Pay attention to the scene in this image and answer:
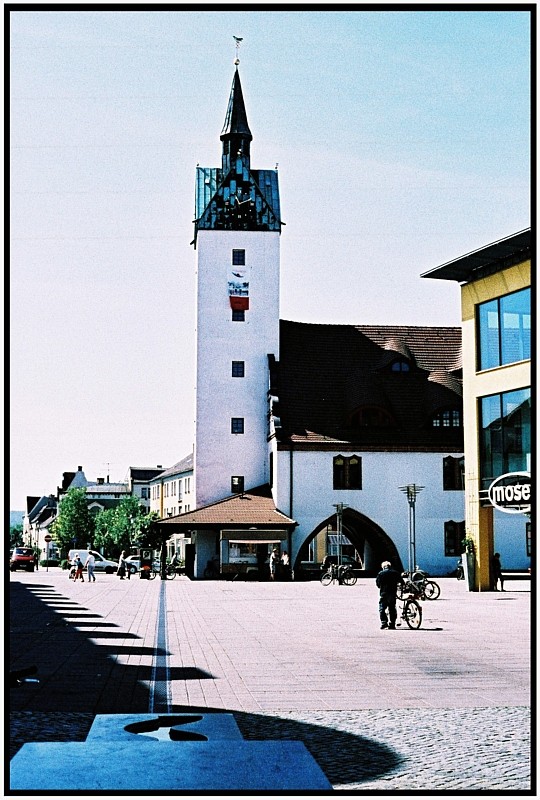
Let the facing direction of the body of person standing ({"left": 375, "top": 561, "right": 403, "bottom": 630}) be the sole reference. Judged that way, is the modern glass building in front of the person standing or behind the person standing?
in front

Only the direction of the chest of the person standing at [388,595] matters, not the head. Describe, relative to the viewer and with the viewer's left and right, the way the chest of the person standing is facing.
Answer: facing away from the viewer

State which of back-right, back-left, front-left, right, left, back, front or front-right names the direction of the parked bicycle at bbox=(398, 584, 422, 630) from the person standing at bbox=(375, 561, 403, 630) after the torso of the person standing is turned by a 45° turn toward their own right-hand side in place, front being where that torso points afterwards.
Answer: front

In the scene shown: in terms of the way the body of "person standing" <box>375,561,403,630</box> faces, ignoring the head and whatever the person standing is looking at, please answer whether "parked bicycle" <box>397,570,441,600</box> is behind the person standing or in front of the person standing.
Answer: in front
